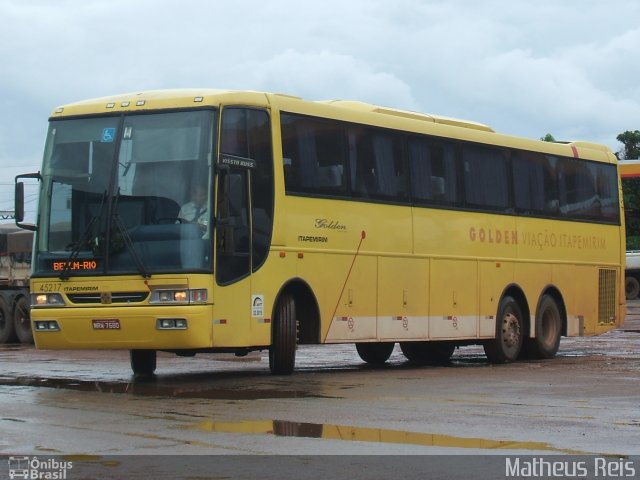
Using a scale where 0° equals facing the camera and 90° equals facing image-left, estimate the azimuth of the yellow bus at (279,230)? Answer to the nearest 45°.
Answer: approximately 45°
